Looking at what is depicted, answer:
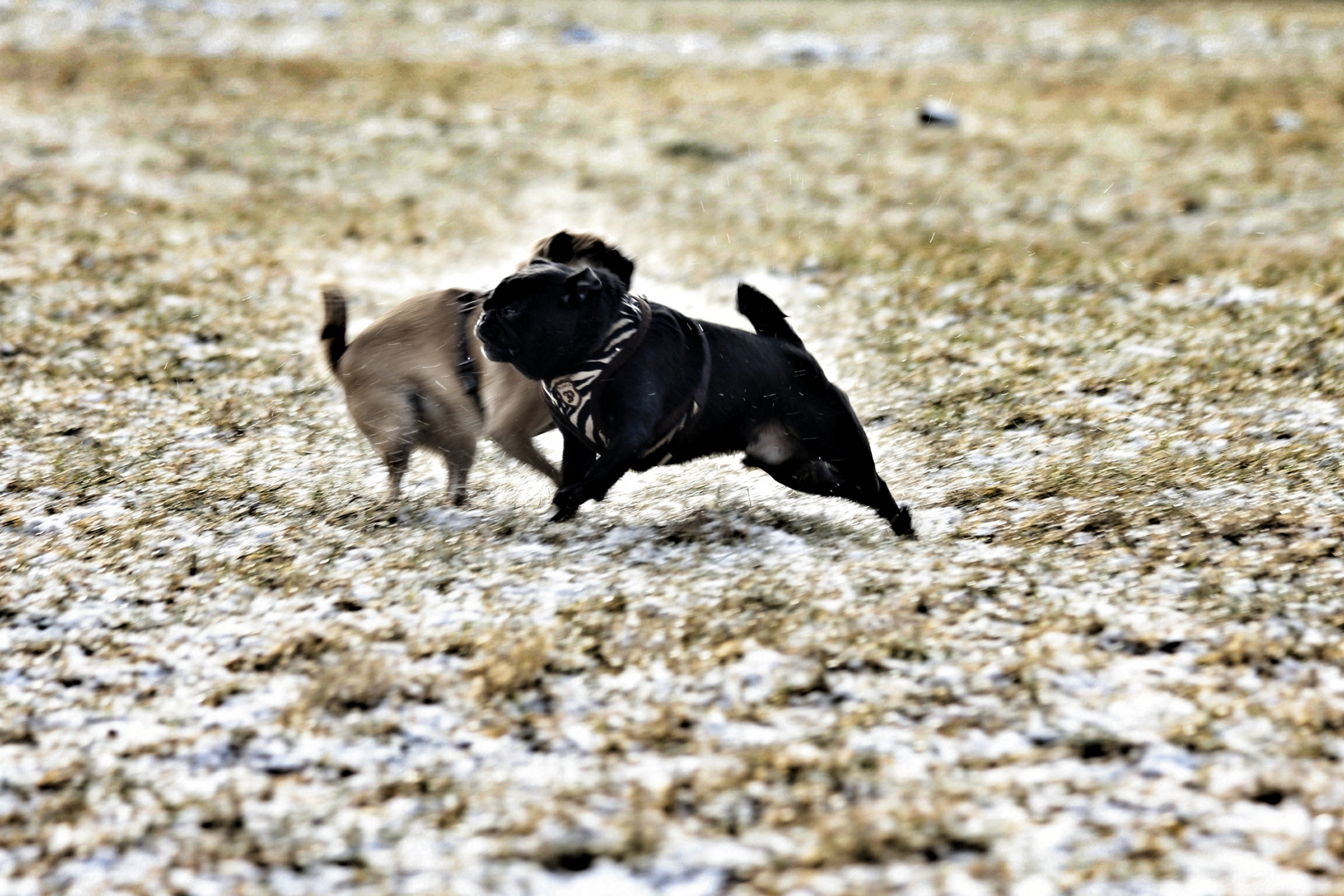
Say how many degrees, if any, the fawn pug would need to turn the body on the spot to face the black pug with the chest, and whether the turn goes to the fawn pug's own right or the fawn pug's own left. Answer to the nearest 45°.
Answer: approximately 45° to the fawn pug's own right

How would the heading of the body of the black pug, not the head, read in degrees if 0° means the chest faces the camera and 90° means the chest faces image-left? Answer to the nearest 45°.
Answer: approximately 90°

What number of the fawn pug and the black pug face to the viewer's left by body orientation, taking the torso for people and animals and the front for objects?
1

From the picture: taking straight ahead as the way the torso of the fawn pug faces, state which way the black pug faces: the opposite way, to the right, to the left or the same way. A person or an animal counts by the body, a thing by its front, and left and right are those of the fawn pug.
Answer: the opposite way

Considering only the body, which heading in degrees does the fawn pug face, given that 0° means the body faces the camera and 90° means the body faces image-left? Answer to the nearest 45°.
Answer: approximately 270°

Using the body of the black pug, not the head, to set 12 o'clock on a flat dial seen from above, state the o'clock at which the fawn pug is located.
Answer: The fawn pug is roughly at 1 o'clock from the black pug.
